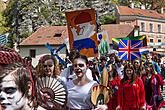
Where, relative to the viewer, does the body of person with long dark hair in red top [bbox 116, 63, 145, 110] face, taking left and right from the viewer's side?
facing the viewer

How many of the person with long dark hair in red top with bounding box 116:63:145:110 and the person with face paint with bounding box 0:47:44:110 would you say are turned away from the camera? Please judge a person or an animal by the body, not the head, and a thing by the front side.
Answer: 0

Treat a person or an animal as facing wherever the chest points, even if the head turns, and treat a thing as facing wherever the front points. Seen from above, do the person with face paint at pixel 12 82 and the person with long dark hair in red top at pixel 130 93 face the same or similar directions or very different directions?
same or similar directions

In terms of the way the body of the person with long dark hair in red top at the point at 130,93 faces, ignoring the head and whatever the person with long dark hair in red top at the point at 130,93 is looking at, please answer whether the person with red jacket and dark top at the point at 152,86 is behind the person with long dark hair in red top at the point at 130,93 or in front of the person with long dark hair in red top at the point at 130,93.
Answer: behind

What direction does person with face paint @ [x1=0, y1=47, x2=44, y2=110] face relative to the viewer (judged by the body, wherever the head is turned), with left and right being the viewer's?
facing the viewer and to the left of the viewer

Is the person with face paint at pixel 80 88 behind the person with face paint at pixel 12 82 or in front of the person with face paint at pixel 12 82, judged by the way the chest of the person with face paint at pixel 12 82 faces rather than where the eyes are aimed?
behind

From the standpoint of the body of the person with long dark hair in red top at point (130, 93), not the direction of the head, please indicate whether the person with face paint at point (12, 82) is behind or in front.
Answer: in front
